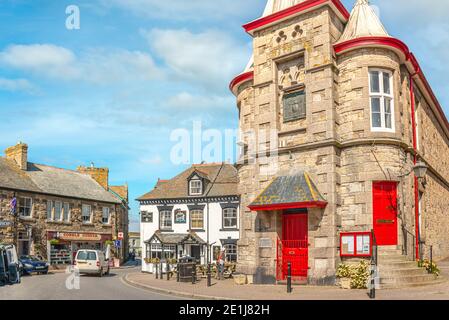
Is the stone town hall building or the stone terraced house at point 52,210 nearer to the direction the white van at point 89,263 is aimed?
the stone terraced house

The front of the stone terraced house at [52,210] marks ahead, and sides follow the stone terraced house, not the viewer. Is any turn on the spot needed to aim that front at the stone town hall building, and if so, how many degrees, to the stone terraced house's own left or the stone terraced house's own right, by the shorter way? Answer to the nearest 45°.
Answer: approximately 45° to the stone terraced house's own right

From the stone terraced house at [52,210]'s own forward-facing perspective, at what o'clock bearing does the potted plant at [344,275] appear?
The potted plant is roughly at 1 o'clock from the stone terraced house.

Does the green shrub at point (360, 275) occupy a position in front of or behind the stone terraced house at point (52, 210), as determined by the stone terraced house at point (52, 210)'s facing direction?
in front

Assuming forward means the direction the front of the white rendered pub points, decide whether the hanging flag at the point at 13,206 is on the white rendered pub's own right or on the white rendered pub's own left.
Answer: on the white rendered pub's own right

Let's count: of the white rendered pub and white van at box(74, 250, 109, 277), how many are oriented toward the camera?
1

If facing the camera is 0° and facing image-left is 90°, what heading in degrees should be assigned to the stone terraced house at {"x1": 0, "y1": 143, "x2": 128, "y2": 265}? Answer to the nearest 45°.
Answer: approximately 315°

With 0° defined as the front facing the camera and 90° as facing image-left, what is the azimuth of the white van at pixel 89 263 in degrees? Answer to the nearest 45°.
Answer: approximately 225°

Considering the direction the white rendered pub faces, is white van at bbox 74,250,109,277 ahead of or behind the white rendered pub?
ahead

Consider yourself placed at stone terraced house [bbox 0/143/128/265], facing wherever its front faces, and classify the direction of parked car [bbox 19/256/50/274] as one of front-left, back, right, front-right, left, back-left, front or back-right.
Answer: front-right
